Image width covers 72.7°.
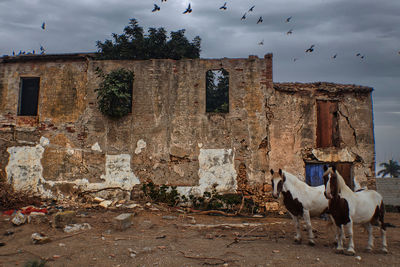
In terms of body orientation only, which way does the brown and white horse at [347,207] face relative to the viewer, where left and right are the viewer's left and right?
facing the viewer and to the left of the viewer

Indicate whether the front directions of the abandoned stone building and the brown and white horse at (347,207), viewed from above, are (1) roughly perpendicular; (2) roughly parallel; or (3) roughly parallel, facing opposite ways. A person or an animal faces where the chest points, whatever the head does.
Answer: roughly perpendicular

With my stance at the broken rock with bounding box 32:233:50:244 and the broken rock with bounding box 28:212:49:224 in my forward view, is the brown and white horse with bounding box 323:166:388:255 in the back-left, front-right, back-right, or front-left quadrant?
back-right

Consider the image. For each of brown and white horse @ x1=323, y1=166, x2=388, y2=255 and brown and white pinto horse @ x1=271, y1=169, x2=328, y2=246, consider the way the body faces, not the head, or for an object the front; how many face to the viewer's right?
0

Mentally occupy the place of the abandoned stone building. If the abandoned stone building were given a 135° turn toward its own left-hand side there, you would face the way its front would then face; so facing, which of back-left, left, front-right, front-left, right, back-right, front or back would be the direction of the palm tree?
front

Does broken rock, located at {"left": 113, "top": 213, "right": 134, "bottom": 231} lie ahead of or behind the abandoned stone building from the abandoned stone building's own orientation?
ahead

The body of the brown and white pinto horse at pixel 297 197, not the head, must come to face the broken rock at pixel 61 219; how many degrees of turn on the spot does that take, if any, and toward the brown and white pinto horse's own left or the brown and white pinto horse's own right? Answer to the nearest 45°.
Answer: approximately 45° to the brown and white pinto horse's own right

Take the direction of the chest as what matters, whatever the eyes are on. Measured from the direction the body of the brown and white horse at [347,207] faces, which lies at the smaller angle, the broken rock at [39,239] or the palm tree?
the broken rock

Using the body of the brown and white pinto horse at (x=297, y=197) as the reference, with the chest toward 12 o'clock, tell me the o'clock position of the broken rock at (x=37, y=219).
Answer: The broken rock is roughly at 1 o'clock from the brown and white pinto horse.

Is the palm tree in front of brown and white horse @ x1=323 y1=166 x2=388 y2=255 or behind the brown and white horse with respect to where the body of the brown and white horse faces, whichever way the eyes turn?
behind

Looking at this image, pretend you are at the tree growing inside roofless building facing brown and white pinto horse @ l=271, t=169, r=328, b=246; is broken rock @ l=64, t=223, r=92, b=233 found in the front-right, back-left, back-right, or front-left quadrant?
front-right

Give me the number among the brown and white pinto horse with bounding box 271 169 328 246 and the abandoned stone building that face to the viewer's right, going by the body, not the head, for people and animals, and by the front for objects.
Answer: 0

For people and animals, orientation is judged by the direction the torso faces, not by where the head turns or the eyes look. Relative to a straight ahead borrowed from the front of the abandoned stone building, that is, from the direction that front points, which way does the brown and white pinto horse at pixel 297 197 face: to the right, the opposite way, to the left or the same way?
to the right

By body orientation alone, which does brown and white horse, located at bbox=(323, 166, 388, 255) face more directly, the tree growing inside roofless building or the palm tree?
the tree growing inside roofless building

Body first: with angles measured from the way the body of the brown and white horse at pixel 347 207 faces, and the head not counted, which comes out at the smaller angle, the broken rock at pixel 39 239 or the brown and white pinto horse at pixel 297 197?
the broken rock

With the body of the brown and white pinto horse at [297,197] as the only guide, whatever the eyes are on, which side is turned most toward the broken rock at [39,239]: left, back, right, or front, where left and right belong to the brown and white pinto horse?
front

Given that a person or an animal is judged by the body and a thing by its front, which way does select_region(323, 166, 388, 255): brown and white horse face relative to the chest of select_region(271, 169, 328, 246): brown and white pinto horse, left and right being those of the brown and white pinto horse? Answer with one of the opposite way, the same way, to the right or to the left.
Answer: the same way

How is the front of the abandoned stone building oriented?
toward the camera
